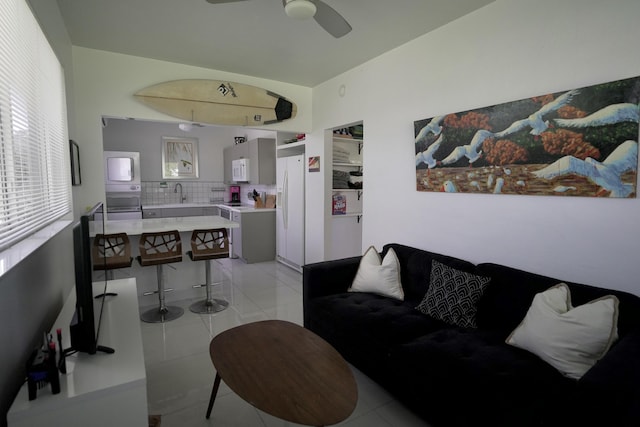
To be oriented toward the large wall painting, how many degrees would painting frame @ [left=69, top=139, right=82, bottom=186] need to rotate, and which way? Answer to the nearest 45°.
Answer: approximately 45° to its right

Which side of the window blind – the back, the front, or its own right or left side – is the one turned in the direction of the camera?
right

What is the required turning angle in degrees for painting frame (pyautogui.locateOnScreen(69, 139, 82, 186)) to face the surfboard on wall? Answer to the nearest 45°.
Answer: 0° — it already faces it

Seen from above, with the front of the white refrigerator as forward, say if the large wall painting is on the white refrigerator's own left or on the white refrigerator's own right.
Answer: on the white refrigerator's own left

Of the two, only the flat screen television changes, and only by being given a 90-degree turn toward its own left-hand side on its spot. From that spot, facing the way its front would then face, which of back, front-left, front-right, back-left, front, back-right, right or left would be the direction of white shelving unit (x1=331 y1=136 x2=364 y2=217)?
front-right

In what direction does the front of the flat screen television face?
to the viewer's right

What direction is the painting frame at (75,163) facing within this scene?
to the viewer's right

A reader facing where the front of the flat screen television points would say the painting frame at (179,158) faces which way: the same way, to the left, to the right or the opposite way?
to the right

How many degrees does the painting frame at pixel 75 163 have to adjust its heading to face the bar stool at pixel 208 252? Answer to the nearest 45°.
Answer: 0° — it already faces it

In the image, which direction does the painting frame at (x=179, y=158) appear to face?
toward the camera

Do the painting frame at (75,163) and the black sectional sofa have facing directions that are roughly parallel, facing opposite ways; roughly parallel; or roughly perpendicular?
roughly parallel, facing opposite ways

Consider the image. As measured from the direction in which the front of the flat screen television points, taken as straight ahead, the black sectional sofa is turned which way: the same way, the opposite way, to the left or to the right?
the opposite way

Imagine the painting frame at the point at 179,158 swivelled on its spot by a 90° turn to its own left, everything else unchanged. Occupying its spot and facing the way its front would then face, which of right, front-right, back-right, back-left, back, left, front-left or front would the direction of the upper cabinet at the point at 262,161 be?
front-right

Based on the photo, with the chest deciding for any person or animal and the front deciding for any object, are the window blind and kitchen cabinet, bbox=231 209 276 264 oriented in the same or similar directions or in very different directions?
very different directions

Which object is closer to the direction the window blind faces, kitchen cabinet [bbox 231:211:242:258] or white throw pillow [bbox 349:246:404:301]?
the white throw pillow

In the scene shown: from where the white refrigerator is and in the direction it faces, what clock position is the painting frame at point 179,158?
The painting frame is roughly at 3 o'clock from the white refrigerator.

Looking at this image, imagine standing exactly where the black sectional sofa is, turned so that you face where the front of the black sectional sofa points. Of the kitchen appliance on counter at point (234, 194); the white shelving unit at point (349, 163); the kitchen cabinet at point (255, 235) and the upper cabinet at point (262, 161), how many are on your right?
4
